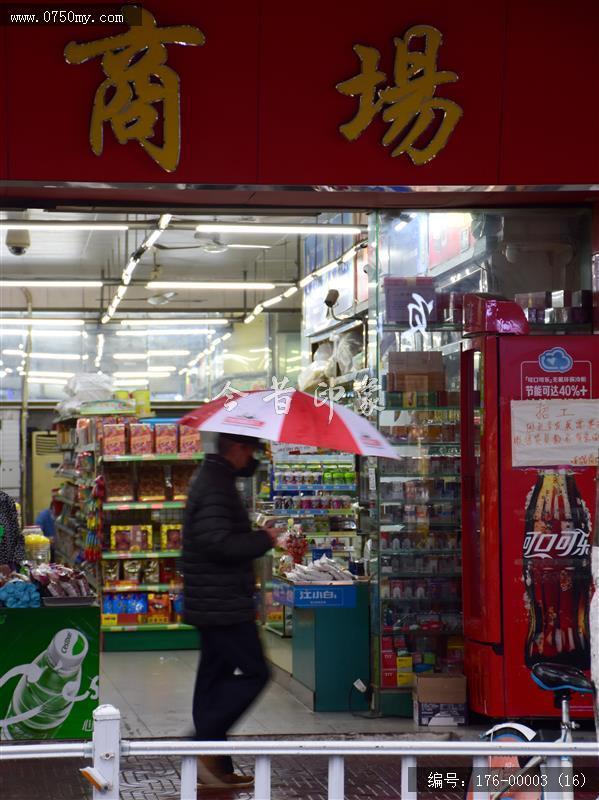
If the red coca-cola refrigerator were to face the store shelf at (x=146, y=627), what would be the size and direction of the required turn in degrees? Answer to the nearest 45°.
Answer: approximately 45° to its right

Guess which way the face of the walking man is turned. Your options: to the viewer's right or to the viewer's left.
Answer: to the viewer's right

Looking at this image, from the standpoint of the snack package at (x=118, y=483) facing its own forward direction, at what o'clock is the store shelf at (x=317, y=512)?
The store shelf is roughly at 10 o'clock from the snack package.

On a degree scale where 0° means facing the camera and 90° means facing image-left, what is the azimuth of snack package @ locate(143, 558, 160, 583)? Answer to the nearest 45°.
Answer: approximately 0°

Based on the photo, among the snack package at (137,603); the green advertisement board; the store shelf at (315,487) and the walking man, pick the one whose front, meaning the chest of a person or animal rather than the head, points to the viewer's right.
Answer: the walking man

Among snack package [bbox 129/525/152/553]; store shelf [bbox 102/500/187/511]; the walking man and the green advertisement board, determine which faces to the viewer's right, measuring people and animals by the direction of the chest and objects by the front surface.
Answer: the walking man

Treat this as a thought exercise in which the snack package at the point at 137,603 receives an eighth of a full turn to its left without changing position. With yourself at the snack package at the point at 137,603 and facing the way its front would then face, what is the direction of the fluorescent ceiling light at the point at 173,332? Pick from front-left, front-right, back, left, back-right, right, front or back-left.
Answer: back-left

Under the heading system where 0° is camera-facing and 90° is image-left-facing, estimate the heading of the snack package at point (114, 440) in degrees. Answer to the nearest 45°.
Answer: approximately 0°

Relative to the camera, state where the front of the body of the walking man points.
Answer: to the viewer's right
